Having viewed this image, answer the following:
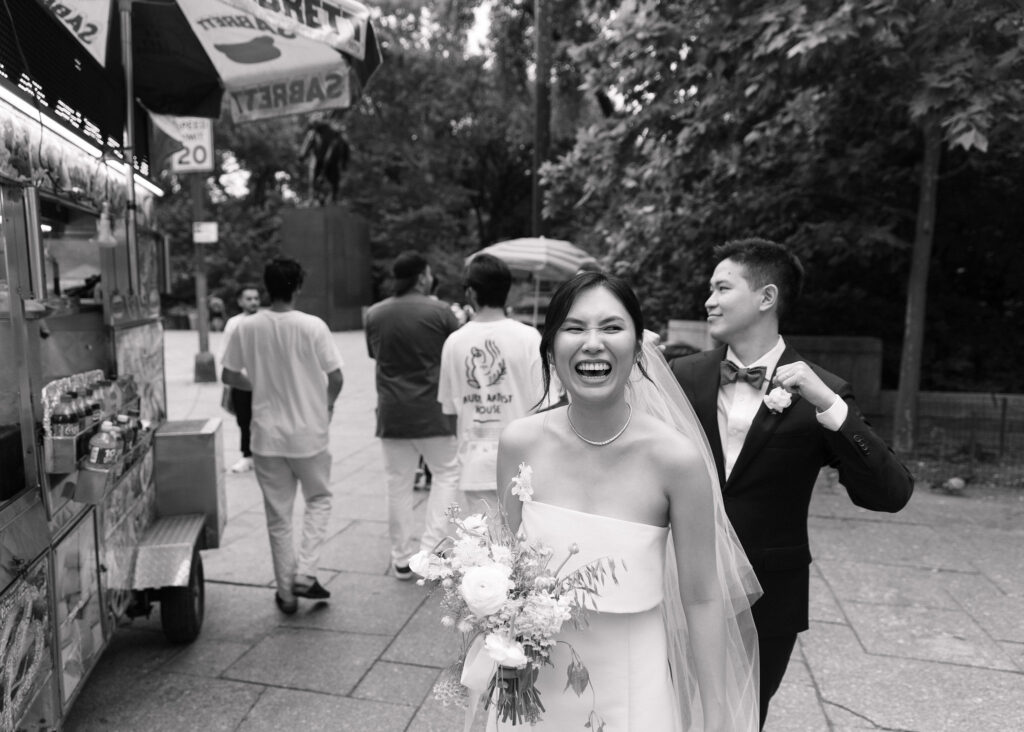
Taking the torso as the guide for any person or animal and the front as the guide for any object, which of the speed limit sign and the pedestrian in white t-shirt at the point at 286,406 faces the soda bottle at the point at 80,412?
the speed limit sign

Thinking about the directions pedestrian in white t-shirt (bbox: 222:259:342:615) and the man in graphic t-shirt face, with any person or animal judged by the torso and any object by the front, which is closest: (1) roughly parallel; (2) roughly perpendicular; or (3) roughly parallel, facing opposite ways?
roughly parallel

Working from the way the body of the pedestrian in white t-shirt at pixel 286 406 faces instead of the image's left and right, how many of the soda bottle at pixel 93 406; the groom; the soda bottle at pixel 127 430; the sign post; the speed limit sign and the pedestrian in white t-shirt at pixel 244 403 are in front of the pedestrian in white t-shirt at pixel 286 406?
3

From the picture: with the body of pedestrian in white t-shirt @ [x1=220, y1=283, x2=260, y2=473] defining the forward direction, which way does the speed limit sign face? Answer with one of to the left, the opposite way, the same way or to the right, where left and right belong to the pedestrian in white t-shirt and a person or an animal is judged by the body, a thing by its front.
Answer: the same way

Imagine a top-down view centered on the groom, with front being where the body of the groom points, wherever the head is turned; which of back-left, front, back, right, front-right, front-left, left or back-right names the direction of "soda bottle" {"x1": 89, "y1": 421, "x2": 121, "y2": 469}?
front-right

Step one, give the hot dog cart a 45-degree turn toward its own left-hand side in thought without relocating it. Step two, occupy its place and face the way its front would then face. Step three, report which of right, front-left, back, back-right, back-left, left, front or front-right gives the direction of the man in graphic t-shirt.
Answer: front

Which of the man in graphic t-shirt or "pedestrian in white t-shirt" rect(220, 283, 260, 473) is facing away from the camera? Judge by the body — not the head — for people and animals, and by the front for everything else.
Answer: the man in graphic t-shirt

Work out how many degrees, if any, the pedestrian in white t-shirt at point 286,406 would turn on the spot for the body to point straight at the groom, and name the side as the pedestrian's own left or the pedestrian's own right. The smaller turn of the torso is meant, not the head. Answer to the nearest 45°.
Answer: approximately 135° to the pedestrian's own right

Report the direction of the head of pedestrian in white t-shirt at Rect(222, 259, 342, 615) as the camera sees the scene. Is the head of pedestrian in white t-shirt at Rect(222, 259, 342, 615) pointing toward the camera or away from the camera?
away from the camera

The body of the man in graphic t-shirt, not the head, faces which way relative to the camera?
away from the camera

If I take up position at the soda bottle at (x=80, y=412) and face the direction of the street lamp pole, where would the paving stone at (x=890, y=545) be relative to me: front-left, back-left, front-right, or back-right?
front-right

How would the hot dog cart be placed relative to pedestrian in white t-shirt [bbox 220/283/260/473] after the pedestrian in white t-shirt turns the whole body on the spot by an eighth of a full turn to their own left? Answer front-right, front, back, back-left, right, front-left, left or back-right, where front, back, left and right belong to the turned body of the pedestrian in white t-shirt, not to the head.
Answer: front-right

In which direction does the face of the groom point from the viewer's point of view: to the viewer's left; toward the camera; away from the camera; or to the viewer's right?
to the viewer's left

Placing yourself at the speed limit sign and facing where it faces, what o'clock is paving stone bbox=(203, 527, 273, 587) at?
The paving stone is roughly at 12 o'clock from the speed limit sign.

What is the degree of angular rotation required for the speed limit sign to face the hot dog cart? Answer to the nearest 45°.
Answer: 0° — it already faces it

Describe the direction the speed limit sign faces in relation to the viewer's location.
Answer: facing the viewer
